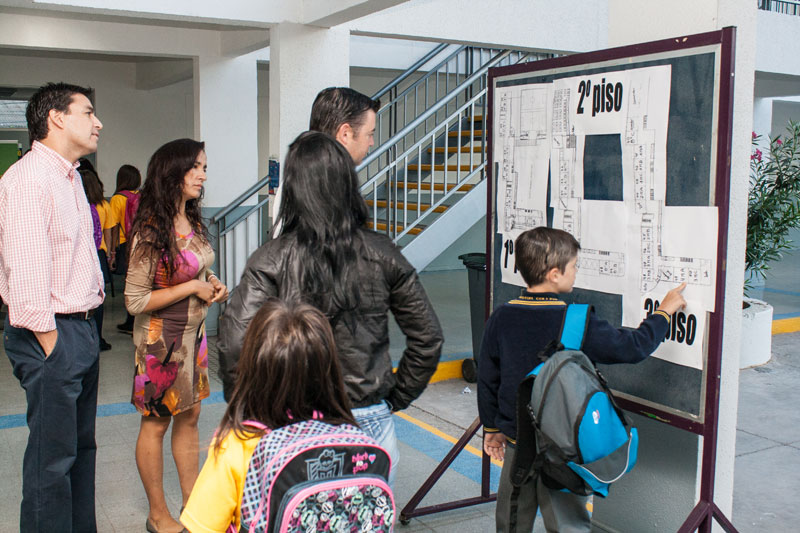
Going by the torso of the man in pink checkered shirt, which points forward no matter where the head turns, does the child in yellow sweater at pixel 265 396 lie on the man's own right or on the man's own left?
on the man's own right

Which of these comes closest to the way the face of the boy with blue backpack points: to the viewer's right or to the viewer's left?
to the viewer's right

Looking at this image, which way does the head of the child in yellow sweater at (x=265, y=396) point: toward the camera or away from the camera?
away from the camera

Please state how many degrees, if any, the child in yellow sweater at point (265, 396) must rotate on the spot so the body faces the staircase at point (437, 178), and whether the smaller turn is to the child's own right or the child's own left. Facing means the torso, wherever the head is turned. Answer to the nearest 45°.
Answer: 0° — they already face it

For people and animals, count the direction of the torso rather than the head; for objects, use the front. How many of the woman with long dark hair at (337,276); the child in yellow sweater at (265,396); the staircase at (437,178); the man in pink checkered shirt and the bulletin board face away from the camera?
2

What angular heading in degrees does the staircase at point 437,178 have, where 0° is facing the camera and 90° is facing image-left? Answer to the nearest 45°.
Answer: approximately 45°

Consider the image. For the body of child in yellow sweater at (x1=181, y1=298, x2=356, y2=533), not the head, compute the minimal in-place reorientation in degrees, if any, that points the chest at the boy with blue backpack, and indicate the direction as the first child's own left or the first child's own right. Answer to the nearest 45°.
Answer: approximately 45° to the first child's own right

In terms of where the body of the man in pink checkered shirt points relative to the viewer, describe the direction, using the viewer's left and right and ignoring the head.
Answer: facing to the right of the viewer

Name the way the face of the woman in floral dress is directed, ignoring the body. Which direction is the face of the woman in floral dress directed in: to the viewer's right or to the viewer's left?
to the viewer's right

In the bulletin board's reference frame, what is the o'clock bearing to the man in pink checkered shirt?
The man in pink checkered shirt is roughly at 1 o'clock from the bulletin board.

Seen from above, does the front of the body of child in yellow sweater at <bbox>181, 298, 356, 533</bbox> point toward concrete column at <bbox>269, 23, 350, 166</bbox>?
yes

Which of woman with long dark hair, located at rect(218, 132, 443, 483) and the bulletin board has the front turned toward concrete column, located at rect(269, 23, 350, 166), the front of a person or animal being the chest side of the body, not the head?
the woman with long dark hair

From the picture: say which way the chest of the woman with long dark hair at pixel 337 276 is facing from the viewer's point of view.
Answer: away from the camera

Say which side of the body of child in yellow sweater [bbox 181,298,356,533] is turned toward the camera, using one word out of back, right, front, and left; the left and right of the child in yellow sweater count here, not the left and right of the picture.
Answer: back

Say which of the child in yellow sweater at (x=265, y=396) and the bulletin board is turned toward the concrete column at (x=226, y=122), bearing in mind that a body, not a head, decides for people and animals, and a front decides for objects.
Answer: the child in yellow sweater

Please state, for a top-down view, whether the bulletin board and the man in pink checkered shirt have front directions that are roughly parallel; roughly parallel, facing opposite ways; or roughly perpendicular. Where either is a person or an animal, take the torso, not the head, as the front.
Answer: roughly parallel, facing opposite ways

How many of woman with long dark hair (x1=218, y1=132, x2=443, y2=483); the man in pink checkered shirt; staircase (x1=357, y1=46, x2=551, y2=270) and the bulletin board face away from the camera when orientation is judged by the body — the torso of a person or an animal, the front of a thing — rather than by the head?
1
